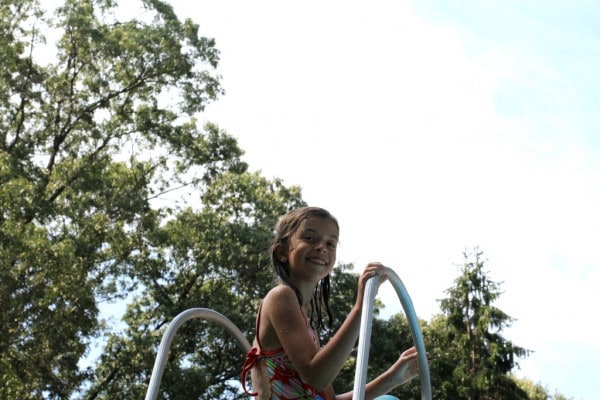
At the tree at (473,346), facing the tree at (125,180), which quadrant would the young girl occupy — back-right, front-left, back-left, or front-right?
front-left

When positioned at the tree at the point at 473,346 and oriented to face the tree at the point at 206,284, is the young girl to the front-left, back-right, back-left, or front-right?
front-left

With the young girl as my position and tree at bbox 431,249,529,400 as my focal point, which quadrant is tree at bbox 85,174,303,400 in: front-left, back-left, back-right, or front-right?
front-left

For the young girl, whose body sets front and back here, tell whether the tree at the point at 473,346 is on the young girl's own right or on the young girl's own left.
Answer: on the young girl's own left
